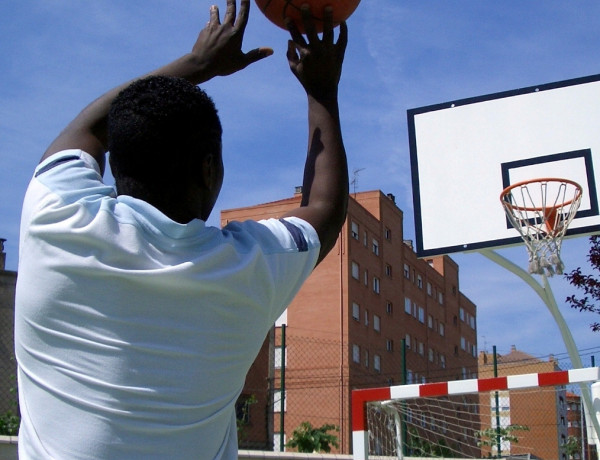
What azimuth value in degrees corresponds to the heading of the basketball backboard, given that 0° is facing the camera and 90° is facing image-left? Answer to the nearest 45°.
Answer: approximately 0°

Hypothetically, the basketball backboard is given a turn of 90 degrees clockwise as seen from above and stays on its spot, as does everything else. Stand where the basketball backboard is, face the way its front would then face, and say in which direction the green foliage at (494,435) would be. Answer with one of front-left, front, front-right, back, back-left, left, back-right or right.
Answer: right

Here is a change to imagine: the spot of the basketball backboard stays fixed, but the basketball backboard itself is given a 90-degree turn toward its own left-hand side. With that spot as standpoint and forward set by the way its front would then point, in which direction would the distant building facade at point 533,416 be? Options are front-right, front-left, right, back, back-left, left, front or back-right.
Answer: left

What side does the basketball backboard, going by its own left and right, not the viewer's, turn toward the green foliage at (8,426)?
right

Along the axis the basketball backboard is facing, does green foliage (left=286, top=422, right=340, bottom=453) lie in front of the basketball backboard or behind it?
behind

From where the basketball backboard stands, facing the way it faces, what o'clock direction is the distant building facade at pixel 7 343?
The distant building facade is roughly at 4 o'clock from the basketball backboard.
